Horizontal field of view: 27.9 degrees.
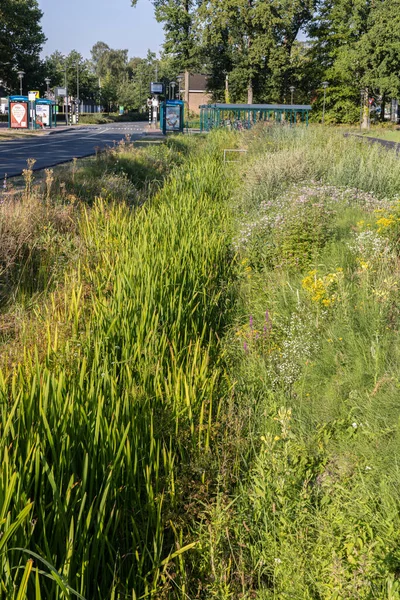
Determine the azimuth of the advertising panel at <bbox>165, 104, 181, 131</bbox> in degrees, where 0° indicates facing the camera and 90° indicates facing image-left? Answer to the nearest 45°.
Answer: approximately 0°

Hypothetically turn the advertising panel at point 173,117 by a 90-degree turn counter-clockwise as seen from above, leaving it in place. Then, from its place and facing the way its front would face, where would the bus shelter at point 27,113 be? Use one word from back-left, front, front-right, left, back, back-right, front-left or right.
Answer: back-left

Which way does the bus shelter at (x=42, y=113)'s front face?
to the viewer's right

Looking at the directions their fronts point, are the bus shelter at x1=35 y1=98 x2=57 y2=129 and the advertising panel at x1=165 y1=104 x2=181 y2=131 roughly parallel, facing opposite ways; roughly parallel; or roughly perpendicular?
roughly perpendicular

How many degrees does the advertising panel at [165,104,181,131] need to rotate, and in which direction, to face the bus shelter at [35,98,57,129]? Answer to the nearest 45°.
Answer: approximately 135° to its right

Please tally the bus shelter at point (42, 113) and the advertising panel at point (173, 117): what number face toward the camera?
1
